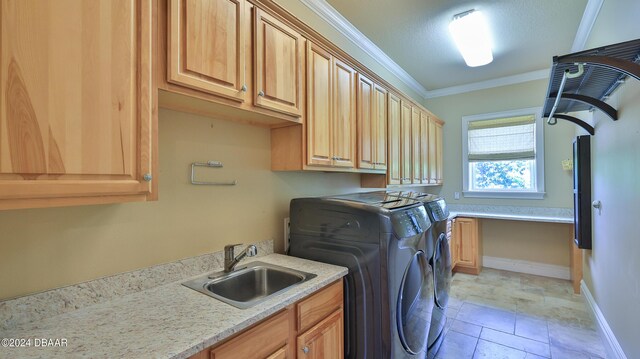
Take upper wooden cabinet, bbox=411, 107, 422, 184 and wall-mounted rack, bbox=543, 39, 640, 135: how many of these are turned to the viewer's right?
1

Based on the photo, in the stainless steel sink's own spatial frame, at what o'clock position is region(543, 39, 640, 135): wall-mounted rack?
The wall-mounted rack is roughly at 11 o'clock from the stainless steel sink.

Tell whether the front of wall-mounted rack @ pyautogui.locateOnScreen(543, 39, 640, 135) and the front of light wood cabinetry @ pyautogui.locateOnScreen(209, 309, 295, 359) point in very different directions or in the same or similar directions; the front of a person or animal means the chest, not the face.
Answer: very different directions

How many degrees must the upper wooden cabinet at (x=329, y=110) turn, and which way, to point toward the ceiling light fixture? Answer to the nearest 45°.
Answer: approximately 90° to its left

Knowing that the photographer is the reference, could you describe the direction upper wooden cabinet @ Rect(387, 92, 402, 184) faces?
facing to the right of the viewer

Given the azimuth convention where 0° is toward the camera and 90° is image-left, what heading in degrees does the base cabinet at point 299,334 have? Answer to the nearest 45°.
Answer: approximately 315°

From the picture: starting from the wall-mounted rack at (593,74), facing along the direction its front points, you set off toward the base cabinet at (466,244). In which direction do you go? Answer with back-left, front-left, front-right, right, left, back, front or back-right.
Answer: front-right

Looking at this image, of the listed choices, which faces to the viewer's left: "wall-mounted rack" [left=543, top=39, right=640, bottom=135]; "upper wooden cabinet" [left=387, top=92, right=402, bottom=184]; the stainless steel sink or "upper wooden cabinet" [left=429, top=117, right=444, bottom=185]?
the wall-mounted rack

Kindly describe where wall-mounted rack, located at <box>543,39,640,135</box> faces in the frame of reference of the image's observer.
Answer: facing to the left of the viewer

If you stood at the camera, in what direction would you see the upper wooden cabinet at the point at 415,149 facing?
facing to the right of the viewer

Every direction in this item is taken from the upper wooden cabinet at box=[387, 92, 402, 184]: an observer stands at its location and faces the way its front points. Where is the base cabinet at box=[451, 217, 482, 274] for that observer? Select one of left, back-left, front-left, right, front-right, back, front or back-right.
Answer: front-left

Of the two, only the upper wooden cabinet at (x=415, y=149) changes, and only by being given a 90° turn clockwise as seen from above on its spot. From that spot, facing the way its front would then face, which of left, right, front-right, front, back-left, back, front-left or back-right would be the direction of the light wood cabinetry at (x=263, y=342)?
front

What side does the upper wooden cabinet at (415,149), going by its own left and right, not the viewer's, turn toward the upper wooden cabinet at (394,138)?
right

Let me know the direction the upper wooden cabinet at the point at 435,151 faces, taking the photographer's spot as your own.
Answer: facing to the right of the viewer

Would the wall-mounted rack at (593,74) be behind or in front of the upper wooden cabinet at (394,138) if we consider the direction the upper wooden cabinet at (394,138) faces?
in front

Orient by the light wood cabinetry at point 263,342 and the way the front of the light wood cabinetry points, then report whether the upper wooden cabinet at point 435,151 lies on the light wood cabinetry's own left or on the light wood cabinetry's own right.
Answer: on the light wood cabinetry's own left
